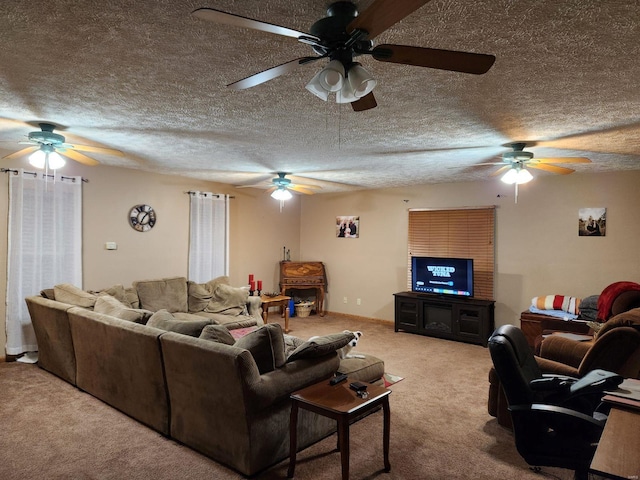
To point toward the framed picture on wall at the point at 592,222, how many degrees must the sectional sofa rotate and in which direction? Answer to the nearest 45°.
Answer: approximately 45° to its right

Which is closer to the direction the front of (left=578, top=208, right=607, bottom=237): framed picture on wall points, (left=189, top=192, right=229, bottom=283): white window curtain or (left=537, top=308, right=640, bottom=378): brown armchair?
the brown armchair

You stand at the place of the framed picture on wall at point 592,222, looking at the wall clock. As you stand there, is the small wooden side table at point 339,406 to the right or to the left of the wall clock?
left

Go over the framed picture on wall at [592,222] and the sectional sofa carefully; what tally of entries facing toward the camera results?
1

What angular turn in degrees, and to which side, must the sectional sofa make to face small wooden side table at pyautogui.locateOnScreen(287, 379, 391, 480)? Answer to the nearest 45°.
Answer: approximately 90° to its right

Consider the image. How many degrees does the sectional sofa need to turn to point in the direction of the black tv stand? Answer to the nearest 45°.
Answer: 0° — it already faces it

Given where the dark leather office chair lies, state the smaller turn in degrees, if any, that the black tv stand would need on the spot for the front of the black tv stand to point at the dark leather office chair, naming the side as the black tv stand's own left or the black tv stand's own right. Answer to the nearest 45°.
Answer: approximately 45° to the black tv stand's own left

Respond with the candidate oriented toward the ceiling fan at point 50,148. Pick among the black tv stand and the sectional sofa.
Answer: the black tv stand

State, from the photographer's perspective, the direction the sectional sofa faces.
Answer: facing away from the viewer and to the right of the viewer

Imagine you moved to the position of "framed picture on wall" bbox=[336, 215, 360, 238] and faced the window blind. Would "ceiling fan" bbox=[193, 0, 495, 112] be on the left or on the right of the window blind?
right

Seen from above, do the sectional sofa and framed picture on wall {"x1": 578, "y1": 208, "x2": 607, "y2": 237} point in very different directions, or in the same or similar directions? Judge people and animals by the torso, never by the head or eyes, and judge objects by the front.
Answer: very different directions
